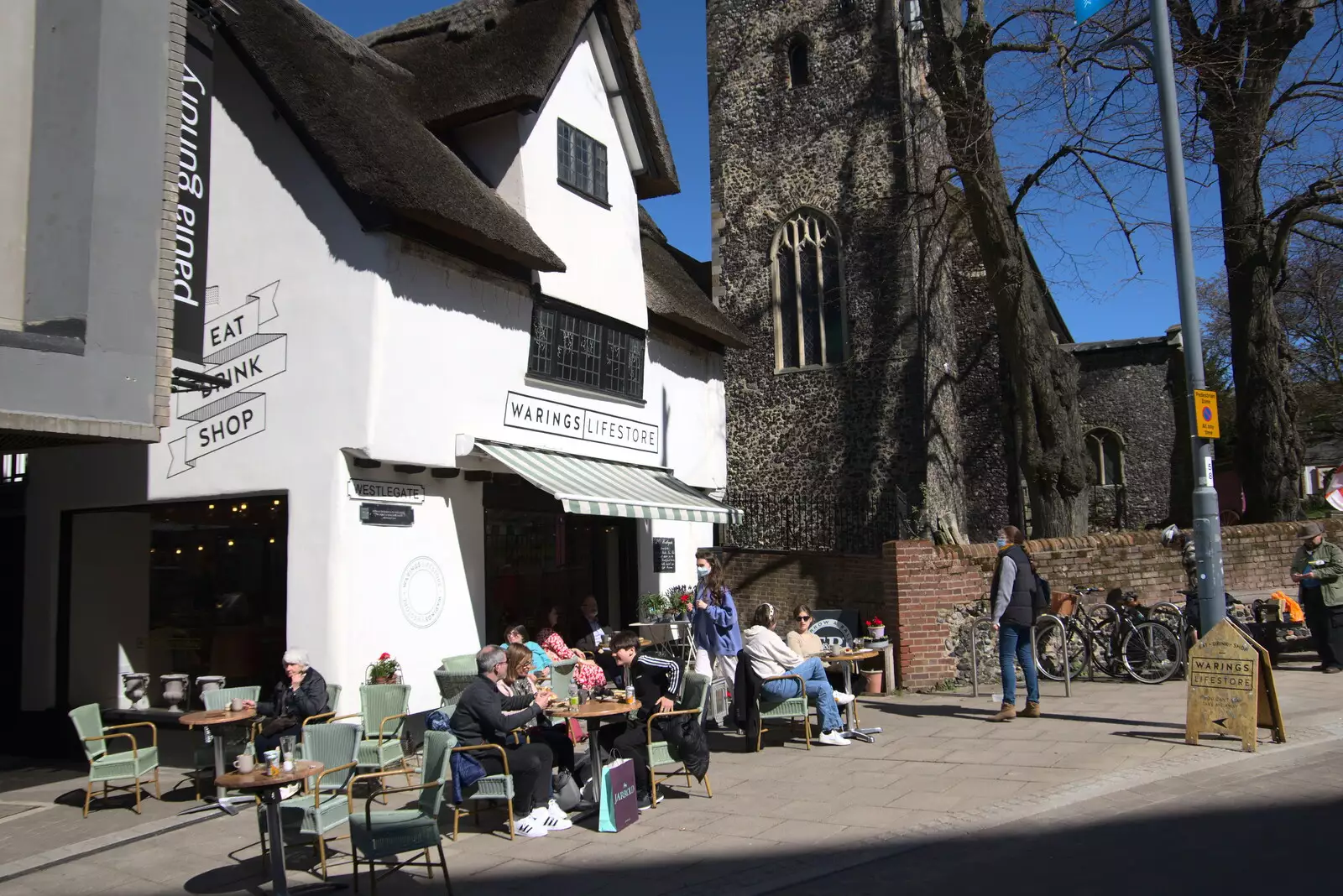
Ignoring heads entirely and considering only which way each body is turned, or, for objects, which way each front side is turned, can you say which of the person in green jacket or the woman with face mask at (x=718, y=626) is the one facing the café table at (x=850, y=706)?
the person in green jacket

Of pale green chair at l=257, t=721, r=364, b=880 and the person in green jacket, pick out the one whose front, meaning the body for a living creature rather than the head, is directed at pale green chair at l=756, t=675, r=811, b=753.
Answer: the person in green jacket

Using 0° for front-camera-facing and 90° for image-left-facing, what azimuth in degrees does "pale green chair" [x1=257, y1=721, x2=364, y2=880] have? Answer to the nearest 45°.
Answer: approximately 45°

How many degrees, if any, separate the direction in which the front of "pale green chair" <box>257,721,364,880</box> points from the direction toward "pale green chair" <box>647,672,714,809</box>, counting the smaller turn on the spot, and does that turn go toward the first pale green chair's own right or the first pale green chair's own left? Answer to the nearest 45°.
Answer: approximately 135° to the first pale green chair's own left

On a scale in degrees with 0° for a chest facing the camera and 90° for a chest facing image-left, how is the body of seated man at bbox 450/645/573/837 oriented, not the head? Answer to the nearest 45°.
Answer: approximately 270°

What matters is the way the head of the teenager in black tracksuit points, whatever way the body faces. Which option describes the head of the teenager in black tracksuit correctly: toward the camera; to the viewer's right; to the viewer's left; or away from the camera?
to the viewer's left

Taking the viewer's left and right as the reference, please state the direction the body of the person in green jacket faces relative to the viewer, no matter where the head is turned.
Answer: facing the viewer and to the left of the viewer

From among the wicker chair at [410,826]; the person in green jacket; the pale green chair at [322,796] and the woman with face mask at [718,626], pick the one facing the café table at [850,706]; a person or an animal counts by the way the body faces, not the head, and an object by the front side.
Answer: the person in green jacket

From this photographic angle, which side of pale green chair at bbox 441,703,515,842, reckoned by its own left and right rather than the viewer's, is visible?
right

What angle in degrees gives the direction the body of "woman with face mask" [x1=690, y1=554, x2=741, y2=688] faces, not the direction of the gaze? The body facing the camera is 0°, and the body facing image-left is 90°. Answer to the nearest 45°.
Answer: approximately 45°

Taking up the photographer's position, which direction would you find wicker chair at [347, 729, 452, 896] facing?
facing to the left of the viewer

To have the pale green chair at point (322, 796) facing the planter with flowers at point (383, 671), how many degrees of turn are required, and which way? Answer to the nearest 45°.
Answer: approximately 135° to its right
